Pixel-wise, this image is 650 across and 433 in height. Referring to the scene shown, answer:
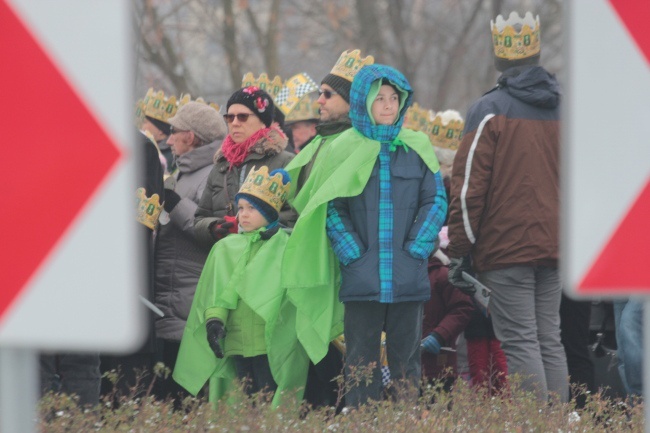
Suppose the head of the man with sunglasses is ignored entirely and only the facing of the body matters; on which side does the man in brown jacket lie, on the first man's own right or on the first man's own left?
on the first man's own left

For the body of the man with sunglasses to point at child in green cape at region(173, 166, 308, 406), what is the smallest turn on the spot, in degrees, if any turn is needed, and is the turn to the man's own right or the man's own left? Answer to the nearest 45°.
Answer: approximately 45° to the man's own right

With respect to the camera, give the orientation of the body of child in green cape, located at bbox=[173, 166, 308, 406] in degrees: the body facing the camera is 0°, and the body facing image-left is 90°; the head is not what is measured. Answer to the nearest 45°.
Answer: approximately 45°

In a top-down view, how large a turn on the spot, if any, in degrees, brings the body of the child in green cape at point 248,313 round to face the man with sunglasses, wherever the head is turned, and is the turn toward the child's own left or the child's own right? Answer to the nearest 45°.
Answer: approximately 135° to the child's own left

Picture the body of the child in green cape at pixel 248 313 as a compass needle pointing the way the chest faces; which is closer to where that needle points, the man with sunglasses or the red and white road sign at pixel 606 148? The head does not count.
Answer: the red and white road sign

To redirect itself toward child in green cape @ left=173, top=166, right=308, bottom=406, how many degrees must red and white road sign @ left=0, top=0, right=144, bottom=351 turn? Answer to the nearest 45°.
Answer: approximately 180°

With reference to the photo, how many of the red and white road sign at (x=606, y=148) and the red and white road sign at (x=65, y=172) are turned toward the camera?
2

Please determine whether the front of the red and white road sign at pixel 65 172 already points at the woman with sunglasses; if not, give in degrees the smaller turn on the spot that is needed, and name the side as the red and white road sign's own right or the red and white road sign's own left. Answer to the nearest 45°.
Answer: approximately 180°
